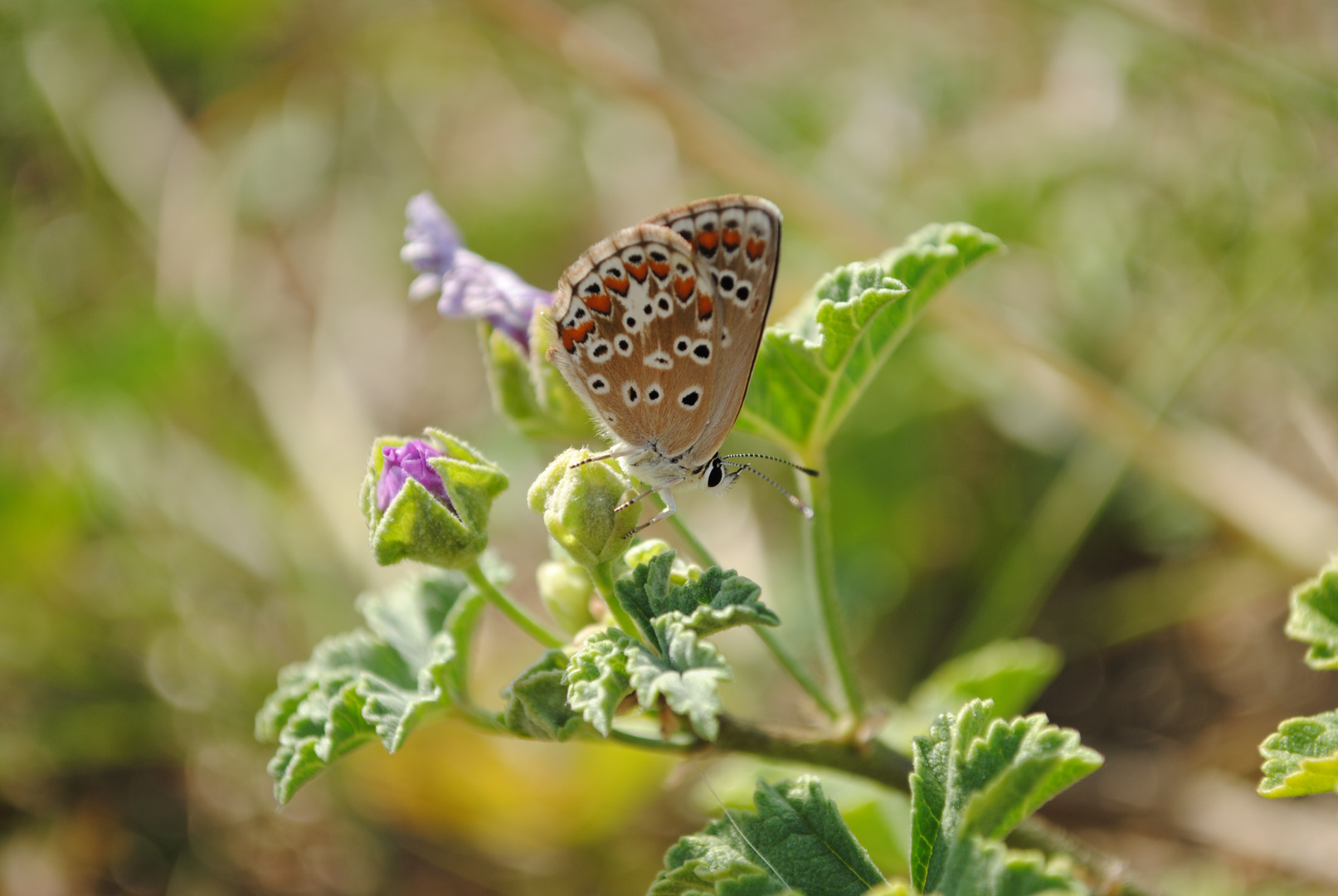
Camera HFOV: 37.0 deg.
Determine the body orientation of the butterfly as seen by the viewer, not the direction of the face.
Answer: to the viewer's right
